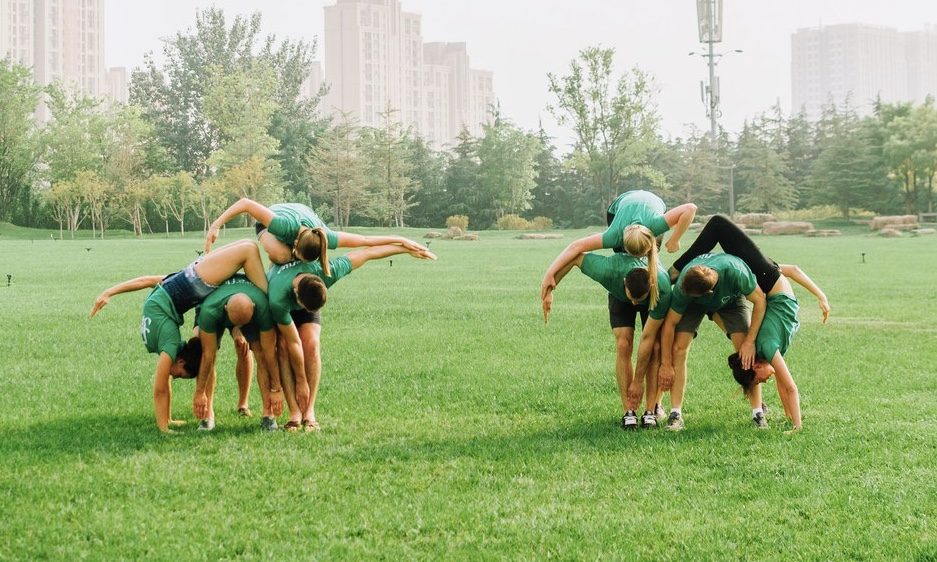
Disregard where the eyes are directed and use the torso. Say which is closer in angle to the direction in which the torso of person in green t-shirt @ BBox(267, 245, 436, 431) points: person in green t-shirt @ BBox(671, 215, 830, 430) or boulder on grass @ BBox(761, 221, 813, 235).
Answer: the person in green t-shirt

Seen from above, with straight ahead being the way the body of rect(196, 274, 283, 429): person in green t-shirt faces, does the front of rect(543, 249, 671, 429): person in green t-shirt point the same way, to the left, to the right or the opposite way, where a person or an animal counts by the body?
the same way

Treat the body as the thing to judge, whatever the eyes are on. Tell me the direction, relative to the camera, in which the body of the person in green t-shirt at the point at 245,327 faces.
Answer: toward the camera

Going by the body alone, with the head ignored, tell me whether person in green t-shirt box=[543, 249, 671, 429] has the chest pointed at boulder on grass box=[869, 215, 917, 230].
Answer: no

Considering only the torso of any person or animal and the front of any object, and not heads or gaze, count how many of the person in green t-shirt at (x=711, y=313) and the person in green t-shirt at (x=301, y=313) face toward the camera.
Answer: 2

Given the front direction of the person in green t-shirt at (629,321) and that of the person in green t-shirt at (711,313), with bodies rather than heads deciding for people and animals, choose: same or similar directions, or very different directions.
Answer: same or similar directions

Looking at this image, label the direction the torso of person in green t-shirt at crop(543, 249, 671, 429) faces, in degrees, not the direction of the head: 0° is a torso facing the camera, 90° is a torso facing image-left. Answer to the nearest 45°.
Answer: approximately 0°

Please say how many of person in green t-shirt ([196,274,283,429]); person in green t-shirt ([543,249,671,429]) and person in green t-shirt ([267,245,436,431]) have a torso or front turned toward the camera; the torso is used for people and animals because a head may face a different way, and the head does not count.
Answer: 3

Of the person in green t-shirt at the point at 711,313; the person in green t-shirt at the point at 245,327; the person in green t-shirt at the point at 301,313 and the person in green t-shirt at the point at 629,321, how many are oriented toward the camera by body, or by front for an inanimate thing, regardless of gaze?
4

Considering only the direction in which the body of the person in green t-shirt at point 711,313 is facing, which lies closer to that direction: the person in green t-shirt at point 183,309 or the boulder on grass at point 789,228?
the person in green t-shirt

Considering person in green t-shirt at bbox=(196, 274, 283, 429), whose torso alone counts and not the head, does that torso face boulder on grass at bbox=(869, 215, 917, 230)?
no

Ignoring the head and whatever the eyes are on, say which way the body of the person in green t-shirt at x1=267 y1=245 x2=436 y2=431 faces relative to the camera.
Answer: toward the camera

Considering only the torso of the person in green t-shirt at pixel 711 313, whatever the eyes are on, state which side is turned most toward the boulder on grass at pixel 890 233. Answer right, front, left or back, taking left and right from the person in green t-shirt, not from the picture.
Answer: back

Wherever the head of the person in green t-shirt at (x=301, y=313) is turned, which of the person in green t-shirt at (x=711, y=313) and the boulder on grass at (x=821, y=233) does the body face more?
the person in green t-shirt

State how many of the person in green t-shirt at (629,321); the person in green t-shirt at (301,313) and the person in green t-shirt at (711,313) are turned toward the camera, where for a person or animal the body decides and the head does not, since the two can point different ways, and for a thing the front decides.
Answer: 3

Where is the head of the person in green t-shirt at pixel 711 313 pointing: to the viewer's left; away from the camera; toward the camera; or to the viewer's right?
toward the camera

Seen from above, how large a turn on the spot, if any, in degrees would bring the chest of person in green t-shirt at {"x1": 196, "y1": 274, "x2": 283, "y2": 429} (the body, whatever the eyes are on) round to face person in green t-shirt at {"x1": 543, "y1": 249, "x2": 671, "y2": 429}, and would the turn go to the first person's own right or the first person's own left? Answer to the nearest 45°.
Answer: approximately 90° to the first person's own left
